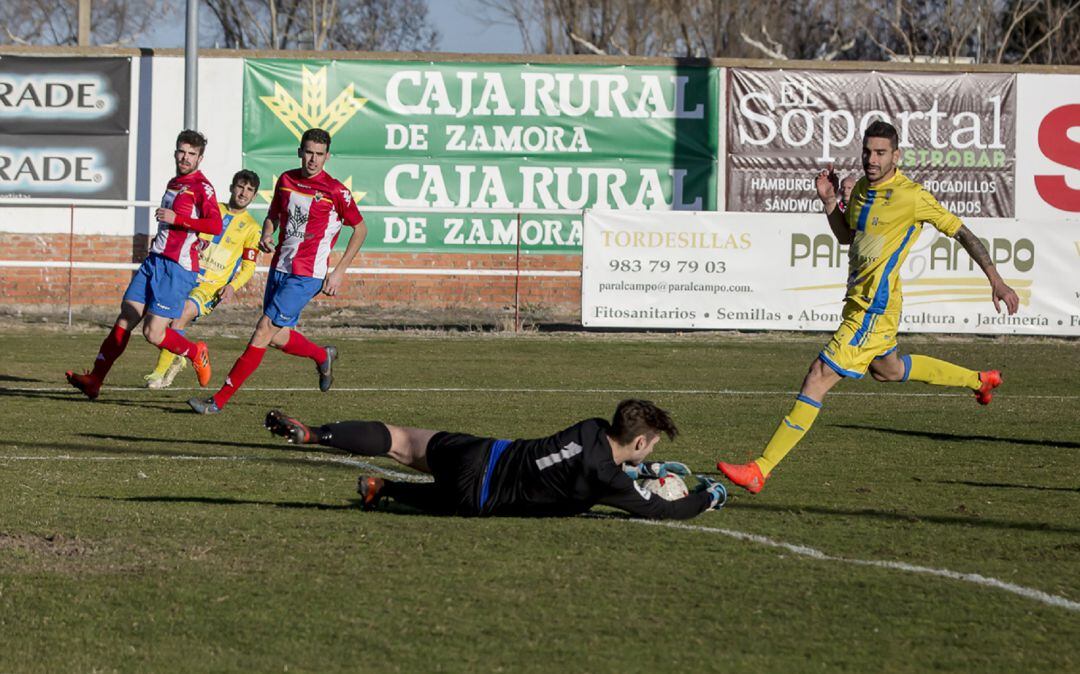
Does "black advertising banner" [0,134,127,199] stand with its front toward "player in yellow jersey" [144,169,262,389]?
yes

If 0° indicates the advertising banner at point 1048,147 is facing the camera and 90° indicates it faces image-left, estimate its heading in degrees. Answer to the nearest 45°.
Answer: approximately 0°

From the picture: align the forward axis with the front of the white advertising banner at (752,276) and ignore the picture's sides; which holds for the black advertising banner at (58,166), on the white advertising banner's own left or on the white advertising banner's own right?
on the white advertising banner's own right

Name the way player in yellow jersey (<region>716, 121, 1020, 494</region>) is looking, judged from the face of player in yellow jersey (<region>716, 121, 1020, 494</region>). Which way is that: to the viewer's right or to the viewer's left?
to the viewer's left

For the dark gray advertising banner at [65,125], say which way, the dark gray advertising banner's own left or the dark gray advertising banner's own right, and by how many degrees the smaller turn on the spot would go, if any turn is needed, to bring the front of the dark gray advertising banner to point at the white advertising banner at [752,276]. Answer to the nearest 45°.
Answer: approximately 45° to the dark gray advertising banner's own left

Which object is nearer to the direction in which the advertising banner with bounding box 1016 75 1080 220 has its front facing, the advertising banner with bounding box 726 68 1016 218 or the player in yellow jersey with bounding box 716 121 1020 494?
the player in yellow jersey

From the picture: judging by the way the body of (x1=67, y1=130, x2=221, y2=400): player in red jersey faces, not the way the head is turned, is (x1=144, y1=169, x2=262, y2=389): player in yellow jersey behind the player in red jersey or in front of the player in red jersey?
behind

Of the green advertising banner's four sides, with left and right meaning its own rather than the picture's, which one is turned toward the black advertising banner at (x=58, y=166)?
right

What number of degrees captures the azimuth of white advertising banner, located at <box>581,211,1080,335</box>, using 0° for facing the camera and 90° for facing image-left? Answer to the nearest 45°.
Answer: approximately 0°

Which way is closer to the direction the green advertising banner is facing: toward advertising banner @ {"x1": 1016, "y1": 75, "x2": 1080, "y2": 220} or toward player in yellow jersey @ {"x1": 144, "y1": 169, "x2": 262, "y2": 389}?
the player in yellow jersey
